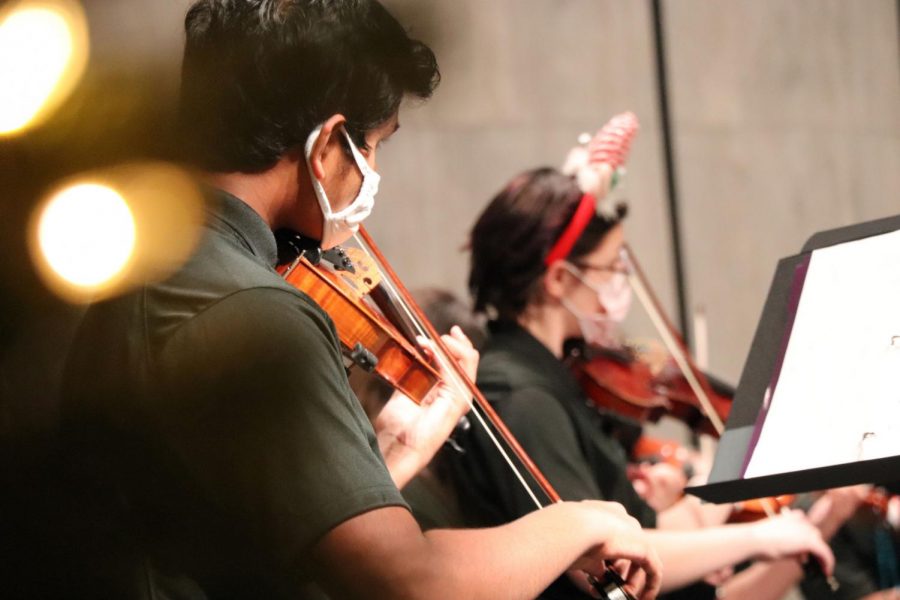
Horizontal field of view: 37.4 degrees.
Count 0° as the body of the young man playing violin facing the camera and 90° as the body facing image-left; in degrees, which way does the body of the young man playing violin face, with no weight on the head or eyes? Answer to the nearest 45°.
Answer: approximately 225°

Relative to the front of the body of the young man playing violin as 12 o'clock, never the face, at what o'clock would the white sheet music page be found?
The white sheet music page is roughly at 1 o'clock from the young man playing violin.

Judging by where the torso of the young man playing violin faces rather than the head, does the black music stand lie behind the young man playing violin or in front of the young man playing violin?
in front

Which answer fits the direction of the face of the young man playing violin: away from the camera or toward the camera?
away from the camera
